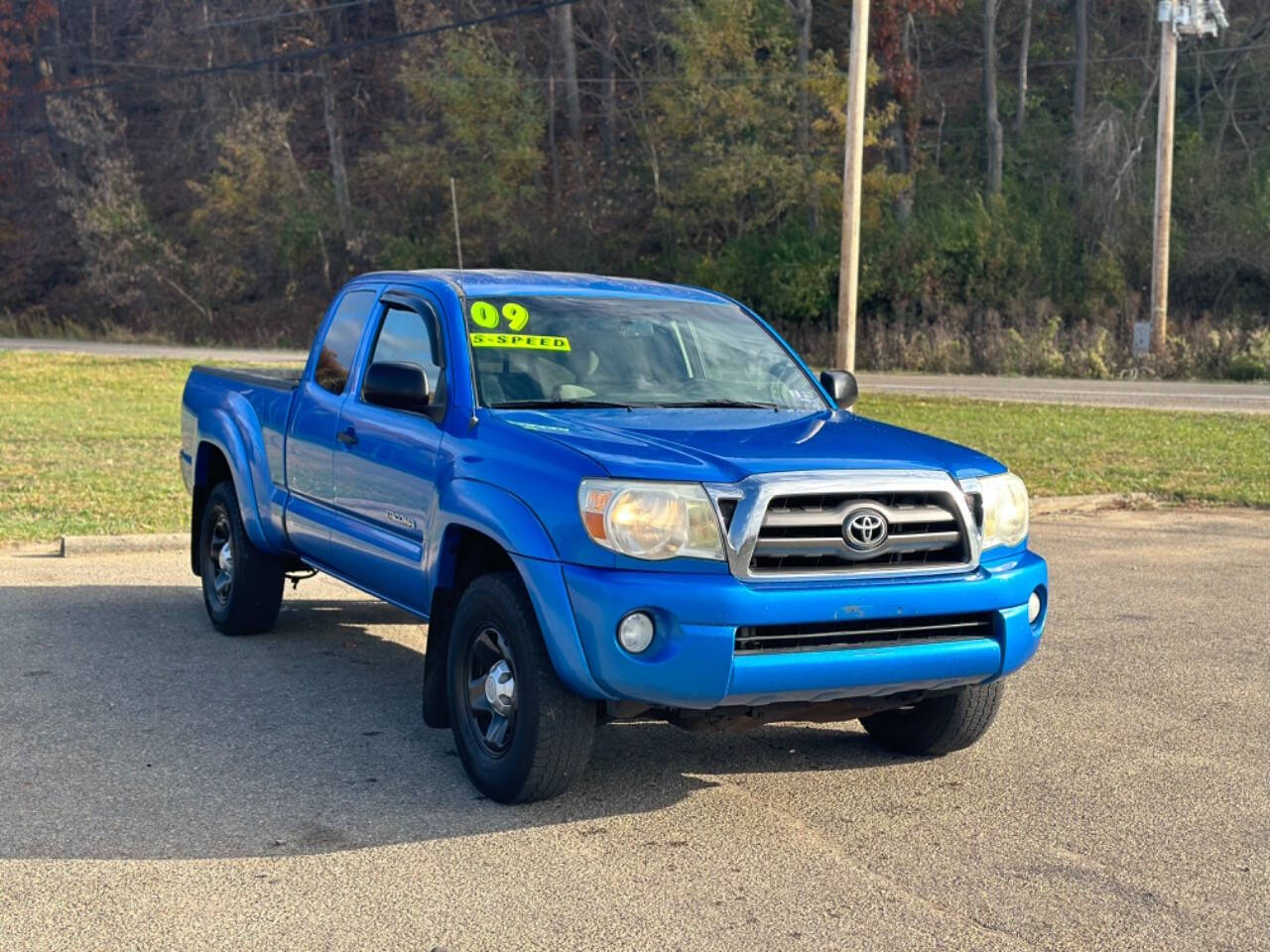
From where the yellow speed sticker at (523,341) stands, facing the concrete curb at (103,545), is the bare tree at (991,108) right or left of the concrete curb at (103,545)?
right

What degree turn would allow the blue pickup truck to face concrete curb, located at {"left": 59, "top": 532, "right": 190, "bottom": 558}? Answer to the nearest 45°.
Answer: approximately 180°

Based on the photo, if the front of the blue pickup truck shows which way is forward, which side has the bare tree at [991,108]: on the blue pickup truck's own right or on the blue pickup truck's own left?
on the blue pickup truck's own left

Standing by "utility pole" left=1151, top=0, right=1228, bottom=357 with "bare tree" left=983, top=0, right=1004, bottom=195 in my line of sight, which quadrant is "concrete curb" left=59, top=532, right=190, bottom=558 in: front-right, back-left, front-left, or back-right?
back-left

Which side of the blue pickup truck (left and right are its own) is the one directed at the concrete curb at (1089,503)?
left

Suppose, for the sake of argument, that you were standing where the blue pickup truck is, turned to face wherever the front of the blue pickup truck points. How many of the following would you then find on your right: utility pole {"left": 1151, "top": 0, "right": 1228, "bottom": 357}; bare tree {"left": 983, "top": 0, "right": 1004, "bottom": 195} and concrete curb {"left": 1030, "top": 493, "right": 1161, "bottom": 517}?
0

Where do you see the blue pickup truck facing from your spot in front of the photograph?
facing the viewer and to the right of the viewer

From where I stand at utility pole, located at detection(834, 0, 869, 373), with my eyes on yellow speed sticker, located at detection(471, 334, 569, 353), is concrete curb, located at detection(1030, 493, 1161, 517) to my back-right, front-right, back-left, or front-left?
front-left

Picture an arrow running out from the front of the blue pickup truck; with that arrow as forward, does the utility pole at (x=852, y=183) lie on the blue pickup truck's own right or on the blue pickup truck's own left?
on the blue pickup truck's own left

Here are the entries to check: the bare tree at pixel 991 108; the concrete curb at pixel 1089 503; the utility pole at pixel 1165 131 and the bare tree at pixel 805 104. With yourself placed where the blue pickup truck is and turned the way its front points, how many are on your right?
0

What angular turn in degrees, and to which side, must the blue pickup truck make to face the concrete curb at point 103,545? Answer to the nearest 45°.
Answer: approximately 180°

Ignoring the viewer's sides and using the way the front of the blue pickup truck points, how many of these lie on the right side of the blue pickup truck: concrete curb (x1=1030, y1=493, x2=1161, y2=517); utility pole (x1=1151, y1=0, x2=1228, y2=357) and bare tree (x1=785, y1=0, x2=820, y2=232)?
0

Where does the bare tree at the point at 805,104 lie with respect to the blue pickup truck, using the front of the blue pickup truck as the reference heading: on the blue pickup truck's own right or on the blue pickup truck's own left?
on the blue pickup truck's own left

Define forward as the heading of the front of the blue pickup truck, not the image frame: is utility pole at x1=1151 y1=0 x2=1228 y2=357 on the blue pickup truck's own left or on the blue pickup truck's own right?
on the blue pickup truck's own left
